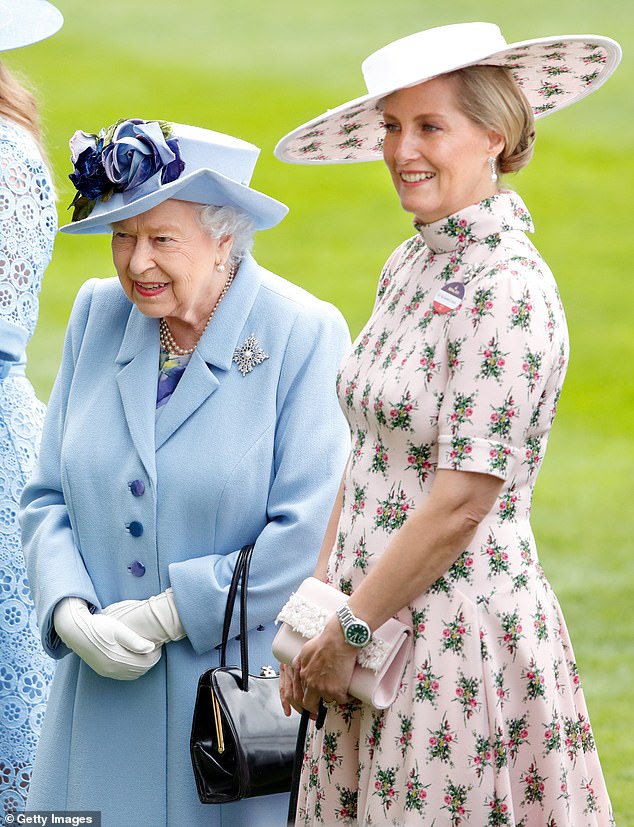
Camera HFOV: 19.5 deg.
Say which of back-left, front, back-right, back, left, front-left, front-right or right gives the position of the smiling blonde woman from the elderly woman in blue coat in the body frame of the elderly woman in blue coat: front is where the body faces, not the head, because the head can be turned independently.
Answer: left

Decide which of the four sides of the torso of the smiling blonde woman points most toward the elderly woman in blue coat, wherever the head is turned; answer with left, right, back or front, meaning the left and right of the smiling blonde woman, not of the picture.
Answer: right

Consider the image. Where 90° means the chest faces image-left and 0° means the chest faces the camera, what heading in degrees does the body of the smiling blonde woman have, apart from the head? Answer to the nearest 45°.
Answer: approximately 45°

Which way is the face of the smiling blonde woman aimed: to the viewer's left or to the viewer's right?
to the viewer's left

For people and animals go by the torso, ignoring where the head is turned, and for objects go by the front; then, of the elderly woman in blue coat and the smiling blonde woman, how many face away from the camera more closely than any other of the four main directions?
0

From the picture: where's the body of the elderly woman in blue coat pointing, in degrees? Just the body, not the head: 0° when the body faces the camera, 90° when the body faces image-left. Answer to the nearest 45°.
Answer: approximately 45°
